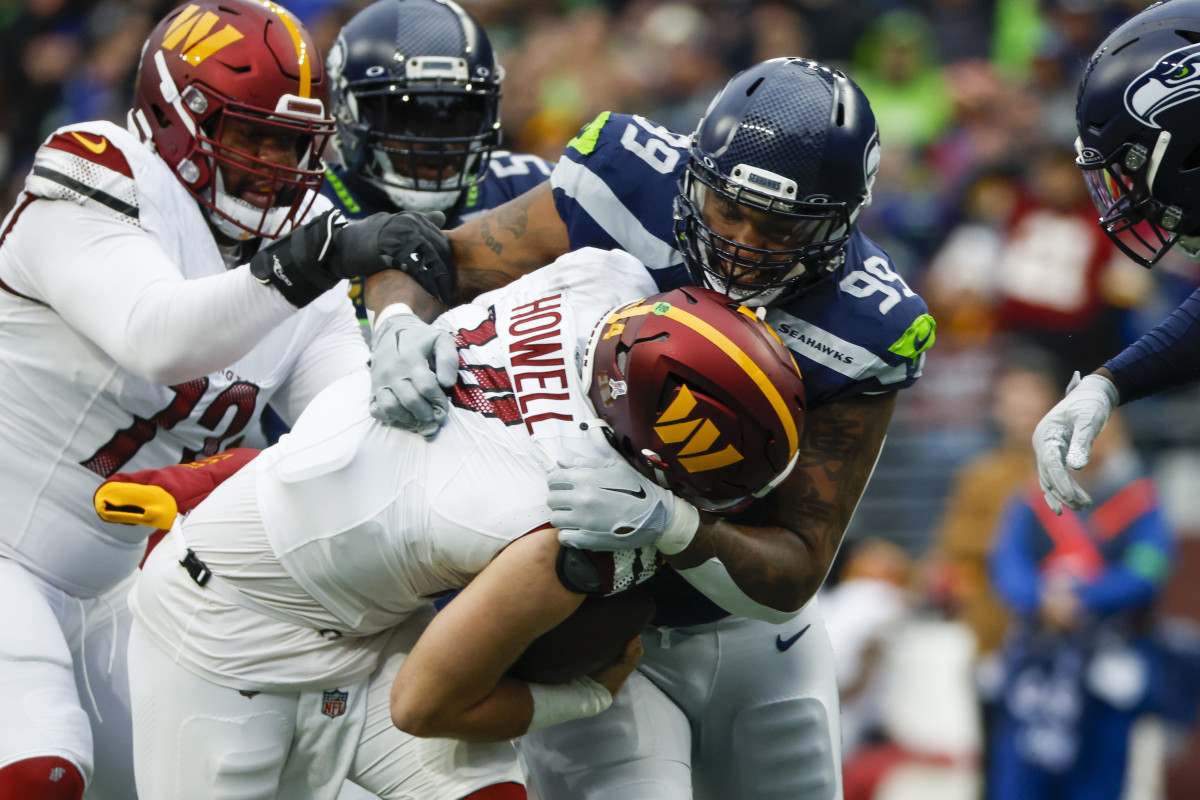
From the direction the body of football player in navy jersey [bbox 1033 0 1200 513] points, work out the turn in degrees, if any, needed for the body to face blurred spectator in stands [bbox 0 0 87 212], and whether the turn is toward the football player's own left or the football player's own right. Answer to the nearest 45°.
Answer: approximately 45° to the football player's own right

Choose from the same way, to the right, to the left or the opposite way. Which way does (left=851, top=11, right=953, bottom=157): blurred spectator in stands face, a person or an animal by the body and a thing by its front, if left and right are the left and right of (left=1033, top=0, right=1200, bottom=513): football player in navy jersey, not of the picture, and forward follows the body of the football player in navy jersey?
to the left

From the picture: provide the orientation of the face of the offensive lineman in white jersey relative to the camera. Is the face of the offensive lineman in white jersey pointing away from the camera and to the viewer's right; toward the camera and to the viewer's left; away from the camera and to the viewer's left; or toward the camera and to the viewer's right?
toward the camera and to the viewer's right

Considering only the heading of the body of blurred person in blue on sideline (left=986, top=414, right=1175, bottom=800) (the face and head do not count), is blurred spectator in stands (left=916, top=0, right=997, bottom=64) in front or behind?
behind

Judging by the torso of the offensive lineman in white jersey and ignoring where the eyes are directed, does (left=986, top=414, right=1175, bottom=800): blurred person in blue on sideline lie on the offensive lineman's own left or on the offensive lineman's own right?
on the offensive lineman's own left

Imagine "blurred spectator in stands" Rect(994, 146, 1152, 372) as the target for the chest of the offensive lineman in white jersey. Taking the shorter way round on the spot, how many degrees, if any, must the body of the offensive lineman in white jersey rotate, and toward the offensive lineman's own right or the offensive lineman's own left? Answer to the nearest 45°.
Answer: approximately 90° to the offensive lineman's own left

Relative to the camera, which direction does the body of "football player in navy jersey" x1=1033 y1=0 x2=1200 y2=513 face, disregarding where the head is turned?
to the viewer's left

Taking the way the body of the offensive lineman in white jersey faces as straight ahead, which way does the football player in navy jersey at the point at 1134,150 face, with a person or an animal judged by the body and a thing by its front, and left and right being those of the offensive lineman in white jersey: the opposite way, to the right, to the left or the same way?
the opposite way
